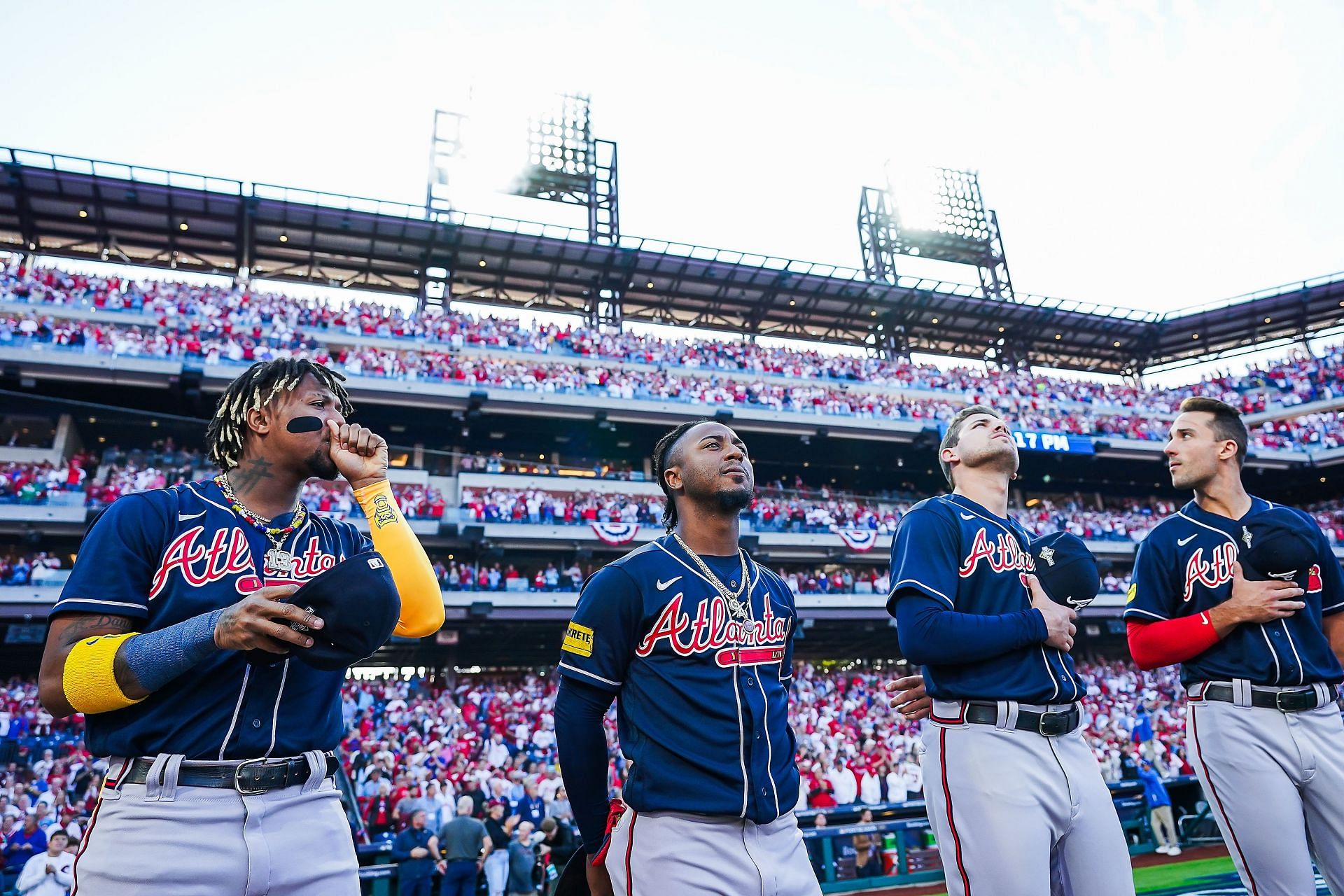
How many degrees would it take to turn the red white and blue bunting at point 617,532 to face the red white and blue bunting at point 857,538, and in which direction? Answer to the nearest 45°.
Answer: approximately 90° to its left

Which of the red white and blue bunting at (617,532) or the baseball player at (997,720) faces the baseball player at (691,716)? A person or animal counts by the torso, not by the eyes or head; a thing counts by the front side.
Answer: the red white and blue bunting

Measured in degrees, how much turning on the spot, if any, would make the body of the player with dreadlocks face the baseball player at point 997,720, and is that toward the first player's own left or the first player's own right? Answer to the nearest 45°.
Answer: approximately 45° to the first player's own left

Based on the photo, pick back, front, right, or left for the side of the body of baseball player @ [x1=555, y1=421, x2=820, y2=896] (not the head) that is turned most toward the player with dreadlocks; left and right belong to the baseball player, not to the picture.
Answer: right

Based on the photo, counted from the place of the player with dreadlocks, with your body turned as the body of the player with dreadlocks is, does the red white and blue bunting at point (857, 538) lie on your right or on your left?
on your left

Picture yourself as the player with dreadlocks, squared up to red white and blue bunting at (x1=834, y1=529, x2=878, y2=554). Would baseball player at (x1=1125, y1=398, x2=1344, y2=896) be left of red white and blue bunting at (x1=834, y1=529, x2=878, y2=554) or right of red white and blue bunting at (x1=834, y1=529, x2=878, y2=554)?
right

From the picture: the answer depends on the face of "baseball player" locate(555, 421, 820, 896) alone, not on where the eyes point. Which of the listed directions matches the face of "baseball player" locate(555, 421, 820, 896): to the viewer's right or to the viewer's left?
to the viewer's right

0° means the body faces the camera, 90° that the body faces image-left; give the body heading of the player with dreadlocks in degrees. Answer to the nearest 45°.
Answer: approximately 315°

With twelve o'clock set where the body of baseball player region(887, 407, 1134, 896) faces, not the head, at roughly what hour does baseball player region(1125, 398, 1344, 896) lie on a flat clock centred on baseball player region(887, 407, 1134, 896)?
baseball player region(1125, 398, 1344, 896) is roughly at 9 o'clock from baseball player region(887, 407, 1134, 896).

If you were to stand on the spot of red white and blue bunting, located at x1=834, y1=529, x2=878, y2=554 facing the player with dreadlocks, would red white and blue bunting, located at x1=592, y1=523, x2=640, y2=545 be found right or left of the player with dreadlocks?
right

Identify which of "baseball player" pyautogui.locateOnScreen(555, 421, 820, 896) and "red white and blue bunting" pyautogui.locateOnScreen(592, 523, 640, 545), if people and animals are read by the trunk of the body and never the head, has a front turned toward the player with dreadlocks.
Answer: the red white and blue bunting
